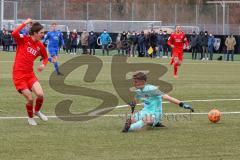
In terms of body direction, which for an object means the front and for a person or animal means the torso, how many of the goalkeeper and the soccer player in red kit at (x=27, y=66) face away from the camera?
0

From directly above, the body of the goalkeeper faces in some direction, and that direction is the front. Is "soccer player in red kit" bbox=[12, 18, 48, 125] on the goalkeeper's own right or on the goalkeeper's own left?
on the goalkeeper's own right

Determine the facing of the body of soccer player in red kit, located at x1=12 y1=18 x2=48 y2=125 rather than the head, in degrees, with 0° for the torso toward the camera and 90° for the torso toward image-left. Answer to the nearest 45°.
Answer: approximately 315°

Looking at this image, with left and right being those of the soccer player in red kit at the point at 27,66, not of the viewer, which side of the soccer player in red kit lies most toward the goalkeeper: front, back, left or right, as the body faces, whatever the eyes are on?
front
